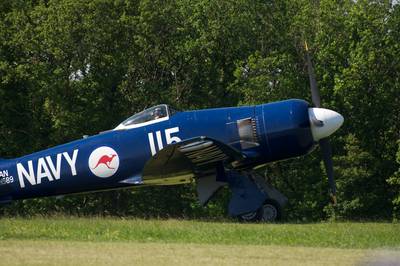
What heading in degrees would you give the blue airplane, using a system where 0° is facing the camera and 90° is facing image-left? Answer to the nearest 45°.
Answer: approximately 270°
